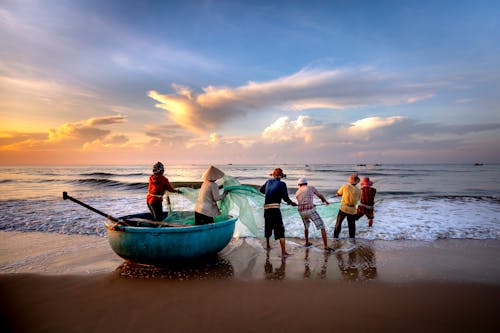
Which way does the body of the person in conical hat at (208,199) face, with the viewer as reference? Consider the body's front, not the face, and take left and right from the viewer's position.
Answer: facing away from the viewer and to the right of the viewer

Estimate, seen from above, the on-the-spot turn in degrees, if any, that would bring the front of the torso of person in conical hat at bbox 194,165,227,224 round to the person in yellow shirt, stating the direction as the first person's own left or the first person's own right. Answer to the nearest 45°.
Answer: approximately 45° to the first person's own right

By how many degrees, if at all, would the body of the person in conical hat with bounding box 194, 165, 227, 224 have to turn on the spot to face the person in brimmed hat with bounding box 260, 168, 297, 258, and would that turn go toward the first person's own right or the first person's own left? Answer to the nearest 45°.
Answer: approximately 45° to the first person's own right
